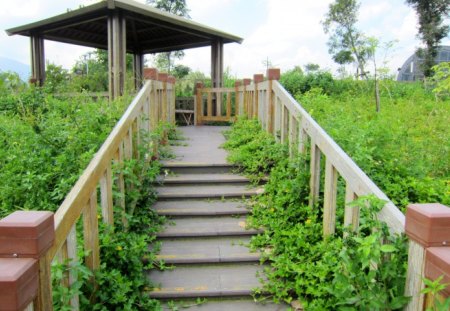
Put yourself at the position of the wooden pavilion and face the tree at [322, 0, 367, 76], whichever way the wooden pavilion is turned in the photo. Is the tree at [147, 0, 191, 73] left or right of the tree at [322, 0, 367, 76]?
left

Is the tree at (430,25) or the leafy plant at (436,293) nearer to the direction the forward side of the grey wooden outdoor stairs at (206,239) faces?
the leafy plant

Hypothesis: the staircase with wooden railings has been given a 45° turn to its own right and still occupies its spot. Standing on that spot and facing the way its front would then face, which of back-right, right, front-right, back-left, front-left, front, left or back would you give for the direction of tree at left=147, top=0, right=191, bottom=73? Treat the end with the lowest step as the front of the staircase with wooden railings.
back-right

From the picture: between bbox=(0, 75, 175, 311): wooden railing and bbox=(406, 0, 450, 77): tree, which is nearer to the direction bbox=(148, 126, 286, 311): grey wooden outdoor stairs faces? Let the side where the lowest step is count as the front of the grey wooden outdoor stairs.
the wooden railing

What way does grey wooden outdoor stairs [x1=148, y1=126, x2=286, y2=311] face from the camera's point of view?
toward the camera

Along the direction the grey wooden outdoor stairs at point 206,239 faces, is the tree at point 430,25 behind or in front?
behind

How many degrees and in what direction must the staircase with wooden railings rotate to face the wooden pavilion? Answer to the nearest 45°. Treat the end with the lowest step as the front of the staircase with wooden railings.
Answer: approximately 180°

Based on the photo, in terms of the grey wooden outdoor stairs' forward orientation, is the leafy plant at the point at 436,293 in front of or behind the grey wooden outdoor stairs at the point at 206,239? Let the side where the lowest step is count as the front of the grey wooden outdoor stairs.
in front

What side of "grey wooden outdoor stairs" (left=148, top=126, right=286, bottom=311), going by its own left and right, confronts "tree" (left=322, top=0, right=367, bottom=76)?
back

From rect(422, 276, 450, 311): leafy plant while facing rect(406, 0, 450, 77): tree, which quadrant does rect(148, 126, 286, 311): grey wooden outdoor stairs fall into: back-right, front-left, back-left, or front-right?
front-left

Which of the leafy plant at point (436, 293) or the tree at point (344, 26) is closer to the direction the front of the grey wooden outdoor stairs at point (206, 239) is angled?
the leafy plant
